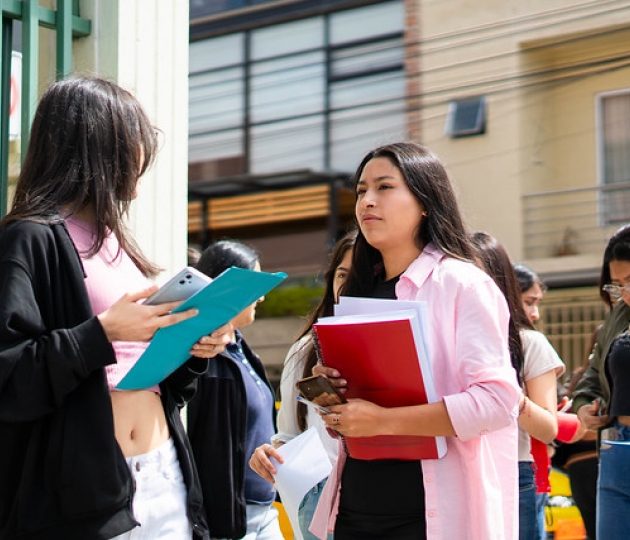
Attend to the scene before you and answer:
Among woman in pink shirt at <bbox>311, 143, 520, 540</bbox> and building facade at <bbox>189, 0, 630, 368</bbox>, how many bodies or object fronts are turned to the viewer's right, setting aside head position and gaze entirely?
0

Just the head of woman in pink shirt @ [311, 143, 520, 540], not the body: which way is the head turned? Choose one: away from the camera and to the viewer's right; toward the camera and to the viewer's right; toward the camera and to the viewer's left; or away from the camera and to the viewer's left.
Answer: toward the camera and to the viewer's left

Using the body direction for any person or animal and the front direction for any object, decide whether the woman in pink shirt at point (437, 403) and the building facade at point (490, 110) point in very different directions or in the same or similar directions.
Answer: same or similar directions

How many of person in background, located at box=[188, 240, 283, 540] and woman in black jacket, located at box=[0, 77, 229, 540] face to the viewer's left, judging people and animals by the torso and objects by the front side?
0

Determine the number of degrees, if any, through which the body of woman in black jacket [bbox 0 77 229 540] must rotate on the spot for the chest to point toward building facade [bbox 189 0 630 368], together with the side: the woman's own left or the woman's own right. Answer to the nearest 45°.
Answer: approximately 90° to the woman's own left

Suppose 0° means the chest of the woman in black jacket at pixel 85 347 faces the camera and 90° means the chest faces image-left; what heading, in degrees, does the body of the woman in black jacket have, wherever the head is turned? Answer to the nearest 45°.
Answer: approximately 315°

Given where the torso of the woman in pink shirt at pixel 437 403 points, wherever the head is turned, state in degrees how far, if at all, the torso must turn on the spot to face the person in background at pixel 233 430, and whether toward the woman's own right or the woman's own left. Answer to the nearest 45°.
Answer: approximately 90° to the woman's own right

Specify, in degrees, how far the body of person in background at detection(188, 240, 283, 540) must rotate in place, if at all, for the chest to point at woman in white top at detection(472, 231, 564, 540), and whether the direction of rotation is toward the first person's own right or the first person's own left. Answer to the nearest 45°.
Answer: approximately 45° to the first person's own left

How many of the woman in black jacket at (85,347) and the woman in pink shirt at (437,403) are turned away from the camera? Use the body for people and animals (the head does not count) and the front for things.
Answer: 0

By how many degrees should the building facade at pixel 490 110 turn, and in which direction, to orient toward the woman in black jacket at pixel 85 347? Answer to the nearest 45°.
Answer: approximately 45° to its left

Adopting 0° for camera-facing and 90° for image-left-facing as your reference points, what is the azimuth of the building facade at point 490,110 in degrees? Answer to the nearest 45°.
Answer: approximately 45°

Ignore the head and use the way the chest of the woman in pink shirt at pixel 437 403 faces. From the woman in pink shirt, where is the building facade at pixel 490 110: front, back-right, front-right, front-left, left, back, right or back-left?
back-right

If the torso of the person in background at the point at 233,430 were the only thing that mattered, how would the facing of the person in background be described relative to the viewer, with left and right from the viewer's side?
facing the viewer and to the right of the viewer

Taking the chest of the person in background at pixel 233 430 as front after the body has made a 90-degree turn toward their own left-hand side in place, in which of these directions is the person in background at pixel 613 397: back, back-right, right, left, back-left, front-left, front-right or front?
front-right

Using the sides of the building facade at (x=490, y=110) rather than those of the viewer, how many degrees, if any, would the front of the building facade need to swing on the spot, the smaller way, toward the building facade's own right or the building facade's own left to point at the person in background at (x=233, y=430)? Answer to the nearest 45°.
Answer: approximately 45° to the building facade's own left

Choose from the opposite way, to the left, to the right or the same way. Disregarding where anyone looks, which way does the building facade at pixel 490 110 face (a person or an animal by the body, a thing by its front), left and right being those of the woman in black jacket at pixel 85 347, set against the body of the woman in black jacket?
to the right
